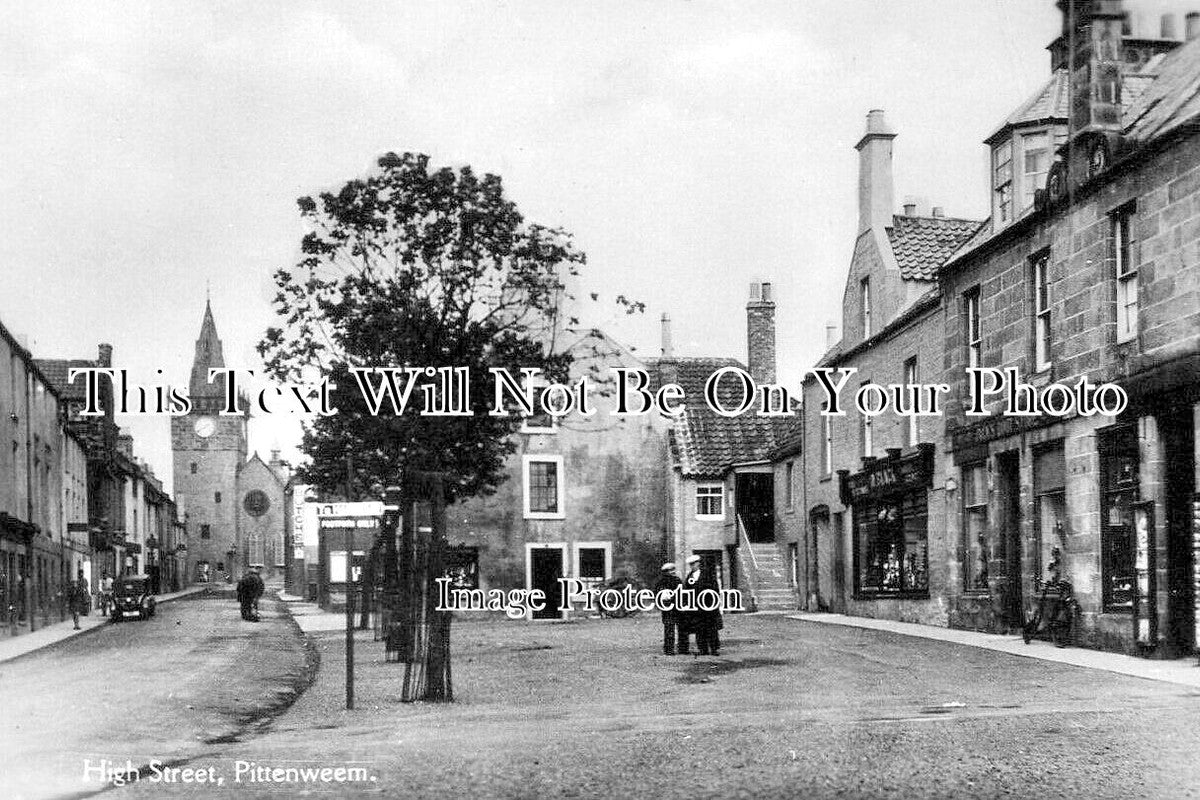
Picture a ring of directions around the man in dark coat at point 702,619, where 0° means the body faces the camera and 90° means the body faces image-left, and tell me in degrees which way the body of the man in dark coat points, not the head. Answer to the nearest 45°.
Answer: approximately 45°

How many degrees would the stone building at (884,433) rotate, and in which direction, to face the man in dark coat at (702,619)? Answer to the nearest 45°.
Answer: approximately 45° to its left

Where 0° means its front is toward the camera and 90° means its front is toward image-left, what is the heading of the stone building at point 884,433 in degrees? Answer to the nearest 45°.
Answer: approximately 45°

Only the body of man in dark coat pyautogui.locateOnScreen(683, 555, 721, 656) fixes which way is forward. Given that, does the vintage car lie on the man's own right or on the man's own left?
on the man's own right

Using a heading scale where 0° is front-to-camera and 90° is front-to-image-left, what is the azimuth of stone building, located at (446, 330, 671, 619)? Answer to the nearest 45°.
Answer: approximately 0°

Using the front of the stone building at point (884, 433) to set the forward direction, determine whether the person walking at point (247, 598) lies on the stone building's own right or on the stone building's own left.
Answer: on the stone building's own right
